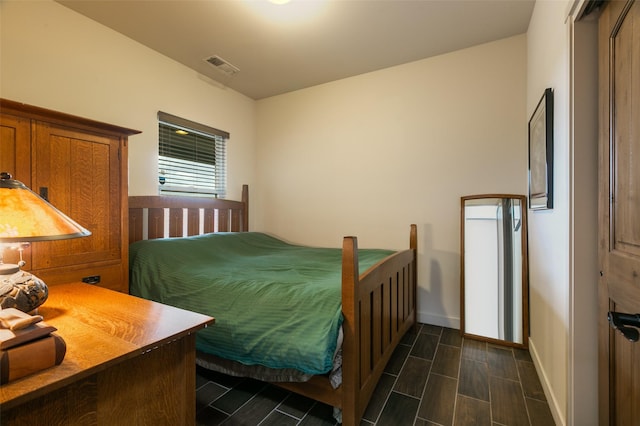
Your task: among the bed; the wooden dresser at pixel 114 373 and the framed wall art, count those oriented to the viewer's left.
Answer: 1

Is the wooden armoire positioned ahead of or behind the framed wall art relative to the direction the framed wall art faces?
ahead

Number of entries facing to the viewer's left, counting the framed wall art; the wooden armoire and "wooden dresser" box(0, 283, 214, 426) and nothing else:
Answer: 1

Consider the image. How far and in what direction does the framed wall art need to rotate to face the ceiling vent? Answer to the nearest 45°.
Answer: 0° — it already faces it

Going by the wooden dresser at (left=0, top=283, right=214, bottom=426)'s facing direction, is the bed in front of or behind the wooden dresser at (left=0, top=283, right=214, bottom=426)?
in front

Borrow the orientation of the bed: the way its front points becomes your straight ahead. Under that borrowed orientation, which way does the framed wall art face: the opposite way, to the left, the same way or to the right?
the opposite way

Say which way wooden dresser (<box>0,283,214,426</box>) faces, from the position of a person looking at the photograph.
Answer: facing away from the viewer and to the right of the viewer

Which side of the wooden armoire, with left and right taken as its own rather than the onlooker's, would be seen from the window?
left

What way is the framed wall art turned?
to the viewer's left

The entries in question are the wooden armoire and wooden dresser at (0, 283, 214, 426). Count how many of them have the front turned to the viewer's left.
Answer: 0

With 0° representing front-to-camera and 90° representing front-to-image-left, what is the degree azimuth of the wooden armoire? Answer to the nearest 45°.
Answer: approximately 315°

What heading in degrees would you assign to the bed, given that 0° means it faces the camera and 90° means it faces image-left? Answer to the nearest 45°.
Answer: approximately 315°

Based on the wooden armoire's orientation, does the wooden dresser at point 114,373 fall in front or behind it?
in front

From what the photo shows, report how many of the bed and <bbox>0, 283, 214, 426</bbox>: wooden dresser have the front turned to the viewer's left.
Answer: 0
